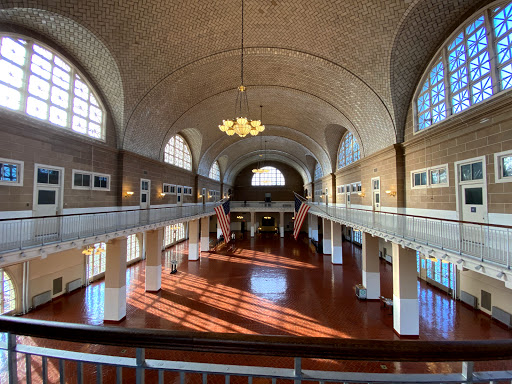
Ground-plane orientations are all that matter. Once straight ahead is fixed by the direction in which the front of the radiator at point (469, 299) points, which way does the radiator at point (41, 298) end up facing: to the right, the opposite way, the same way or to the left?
the opposite way

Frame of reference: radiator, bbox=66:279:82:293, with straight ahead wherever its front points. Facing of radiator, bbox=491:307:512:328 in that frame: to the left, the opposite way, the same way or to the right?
the opposite way

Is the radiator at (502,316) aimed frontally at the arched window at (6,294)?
yes

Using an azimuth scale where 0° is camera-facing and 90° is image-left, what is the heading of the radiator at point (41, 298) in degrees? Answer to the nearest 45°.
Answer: approximately 315°

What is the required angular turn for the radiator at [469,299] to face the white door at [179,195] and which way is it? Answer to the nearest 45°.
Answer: approximately 45° to its right

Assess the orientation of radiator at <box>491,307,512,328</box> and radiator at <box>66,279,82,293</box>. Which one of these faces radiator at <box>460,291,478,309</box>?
radiator at <box>66,279,82,293</box>

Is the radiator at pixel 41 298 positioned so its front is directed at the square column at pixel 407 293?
yes

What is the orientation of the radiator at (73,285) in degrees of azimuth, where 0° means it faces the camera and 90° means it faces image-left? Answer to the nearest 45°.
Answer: approximately 315°

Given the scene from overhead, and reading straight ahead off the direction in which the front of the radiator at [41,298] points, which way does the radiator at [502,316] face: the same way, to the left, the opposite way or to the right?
the opposite way
